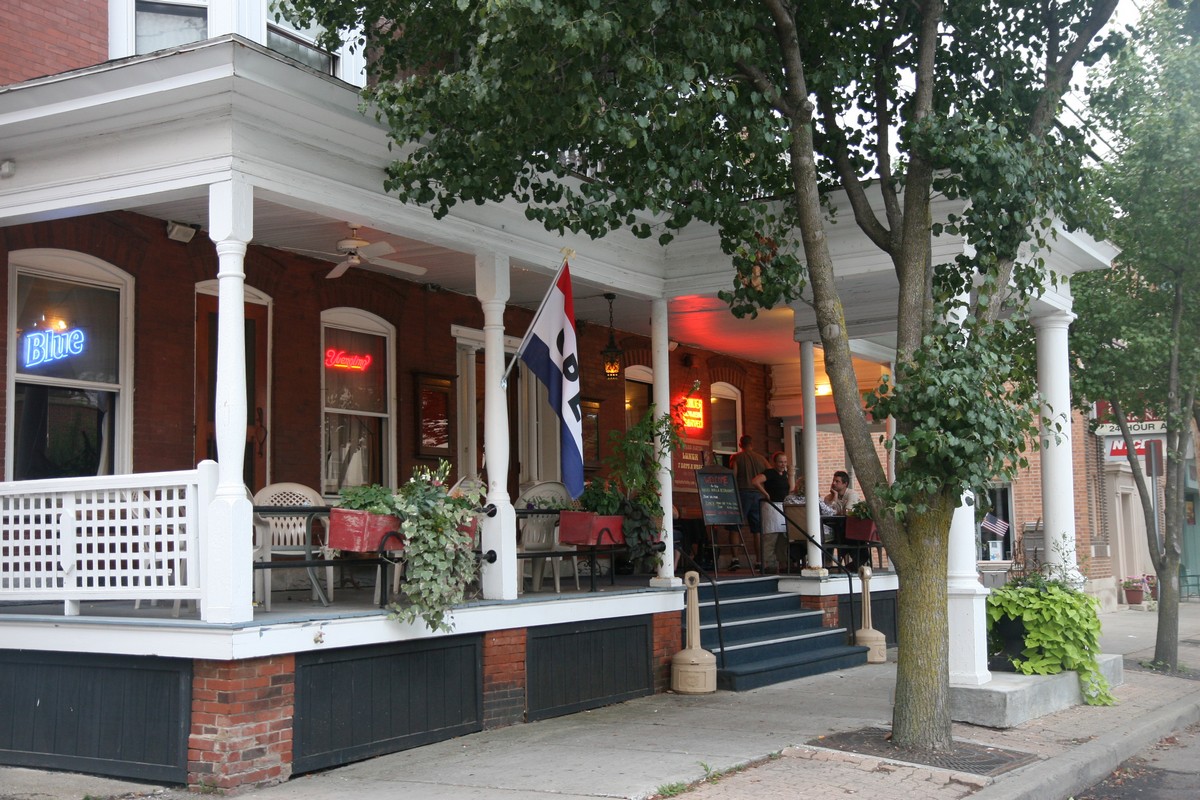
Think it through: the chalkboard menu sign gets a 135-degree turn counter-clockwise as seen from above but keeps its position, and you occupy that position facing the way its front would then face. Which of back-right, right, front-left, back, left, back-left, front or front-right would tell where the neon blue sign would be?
back

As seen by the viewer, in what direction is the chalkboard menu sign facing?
toward the camera

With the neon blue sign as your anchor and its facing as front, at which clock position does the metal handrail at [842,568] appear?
The metal handrail is roughly at 10 o'clock from the neon blue sign.

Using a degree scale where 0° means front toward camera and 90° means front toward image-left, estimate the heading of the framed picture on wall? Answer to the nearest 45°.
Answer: approximately 315°

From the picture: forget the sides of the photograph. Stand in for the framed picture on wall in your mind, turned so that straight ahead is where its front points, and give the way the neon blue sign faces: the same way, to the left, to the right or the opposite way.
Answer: the same way

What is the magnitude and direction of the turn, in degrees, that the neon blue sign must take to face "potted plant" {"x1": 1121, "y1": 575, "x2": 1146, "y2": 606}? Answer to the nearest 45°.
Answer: approximately 90° to its left

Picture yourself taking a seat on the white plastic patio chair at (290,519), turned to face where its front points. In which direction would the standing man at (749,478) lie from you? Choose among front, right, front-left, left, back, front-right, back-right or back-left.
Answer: left

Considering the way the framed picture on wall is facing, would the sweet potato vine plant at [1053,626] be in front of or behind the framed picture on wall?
in front

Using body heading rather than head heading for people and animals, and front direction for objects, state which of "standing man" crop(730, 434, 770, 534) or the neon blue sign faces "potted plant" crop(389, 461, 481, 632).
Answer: the neon blue sign

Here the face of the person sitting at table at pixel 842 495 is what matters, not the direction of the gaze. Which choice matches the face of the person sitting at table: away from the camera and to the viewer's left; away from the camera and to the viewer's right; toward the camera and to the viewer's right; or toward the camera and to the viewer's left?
toward the camera and to the viewer's left

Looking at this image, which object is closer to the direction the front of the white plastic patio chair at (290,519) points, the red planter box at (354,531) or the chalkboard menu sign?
the red planter box

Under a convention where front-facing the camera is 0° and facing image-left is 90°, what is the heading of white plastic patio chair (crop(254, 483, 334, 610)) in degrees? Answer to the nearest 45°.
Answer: approximately 315°

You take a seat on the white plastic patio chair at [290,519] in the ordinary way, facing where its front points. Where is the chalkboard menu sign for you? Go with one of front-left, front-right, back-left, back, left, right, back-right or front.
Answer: left
